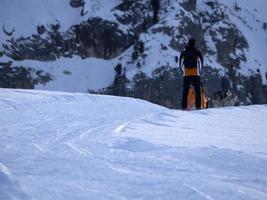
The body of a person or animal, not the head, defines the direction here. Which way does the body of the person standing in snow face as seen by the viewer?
away from the camera
